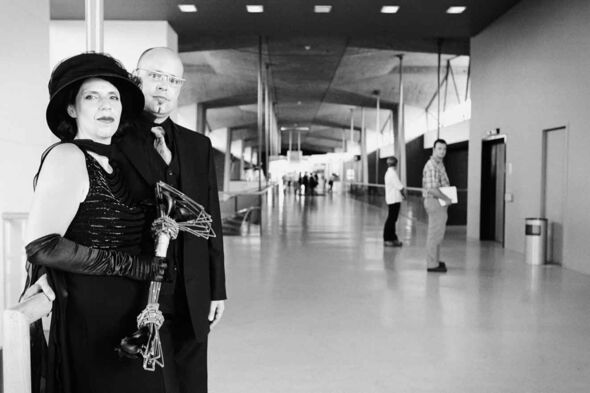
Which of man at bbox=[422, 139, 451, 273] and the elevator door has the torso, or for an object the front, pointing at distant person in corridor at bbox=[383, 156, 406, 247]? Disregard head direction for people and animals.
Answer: the elevator door

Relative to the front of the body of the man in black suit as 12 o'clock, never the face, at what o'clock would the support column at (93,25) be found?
The support column is roughly at 5 o'clock from the man in black suit.

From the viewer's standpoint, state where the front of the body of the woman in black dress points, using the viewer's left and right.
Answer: facing the viewer and to the right of the viewer

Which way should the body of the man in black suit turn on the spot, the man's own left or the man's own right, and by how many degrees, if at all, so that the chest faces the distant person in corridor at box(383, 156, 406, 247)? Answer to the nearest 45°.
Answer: approximately 135° to the man's own left

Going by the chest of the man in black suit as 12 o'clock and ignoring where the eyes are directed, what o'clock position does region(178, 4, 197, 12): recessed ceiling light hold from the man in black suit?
The recessed ceiling light is roughly at 6 o'clock from the man in black suit.
